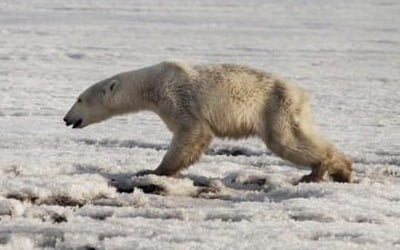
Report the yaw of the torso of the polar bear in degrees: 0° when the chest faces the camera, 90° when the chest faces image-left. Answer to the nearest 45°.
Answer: approximately 90°
